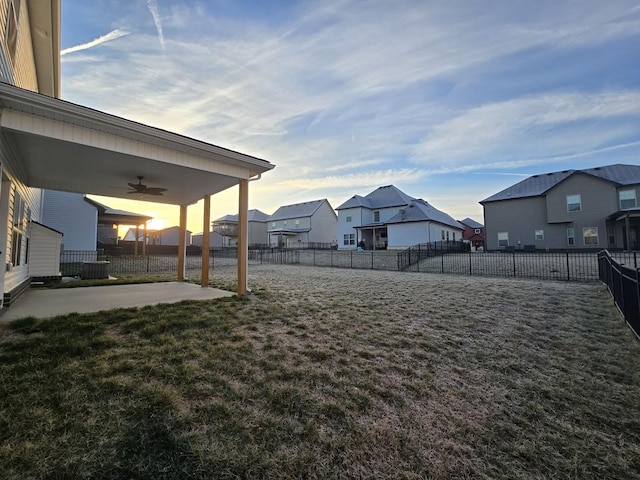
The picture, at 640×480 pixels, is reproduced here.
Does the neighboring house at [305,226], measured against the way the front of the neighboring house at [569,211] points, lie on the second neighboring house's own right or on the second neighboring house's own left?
on the second neighboring house's own left

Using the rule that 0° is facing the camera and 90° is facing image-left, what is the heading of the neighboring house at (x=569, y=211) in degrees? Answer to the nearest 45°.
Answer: approximately 180°

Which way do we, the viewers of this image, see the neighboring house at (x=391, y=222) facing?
facing away from the viewer and to the right of the viewer

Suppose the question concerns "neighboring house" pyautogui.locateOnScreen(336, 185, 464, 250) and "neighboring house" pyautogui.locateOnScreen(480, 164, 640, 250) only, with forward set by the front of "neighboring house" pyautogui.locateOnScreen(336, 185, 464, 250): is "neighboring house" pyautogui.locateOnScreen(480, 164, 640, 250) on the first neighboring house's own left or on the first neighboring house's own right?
on the first neighboring house's own right

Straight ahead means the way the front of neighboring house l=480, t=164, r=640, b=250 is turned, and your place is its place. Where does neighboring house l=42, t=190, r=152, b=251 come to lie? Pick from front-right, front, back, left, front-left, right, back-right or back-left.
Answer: back-left

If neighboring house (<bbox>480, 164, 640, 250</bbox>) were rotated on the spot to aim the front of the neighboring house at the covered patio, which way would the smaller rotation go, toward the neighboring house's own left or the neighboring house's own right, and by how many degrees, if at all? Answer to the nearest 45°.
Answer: approximately 180°

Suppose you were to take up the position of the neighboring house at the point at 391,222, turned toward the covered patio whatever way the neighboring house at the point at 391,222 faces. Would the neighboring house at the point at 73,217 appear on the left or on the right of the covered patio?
right

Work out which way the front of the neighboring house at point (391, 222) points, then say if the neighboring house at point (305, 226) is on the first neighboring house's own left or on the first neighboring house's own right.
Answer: on the first neighboring house's own left

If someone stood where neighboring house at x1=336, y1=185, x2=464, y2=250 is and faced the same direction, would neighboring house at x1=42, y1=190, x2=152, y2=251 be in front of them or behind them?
behind
